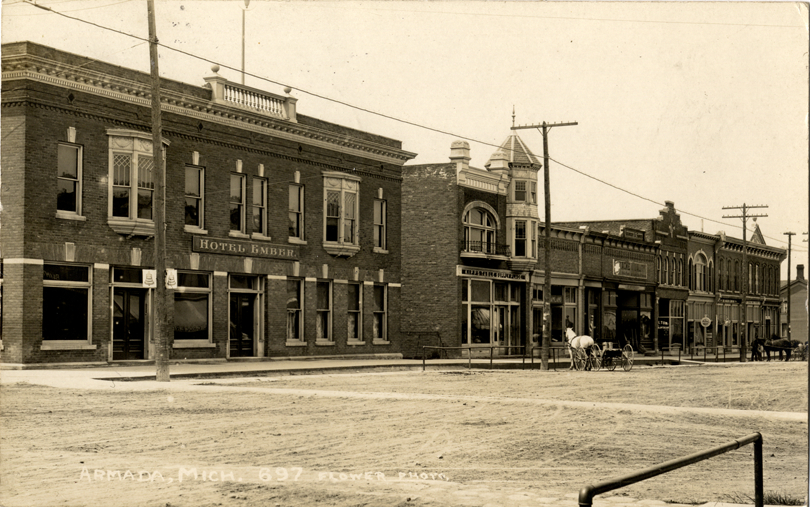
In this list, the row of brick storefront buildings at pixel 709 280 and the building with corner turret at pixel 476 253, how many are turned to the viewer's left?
0

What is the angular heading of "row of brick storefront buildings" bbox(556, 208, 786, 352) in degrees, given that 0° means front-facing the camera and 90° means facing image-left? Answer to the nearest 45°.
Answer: approximately 315°

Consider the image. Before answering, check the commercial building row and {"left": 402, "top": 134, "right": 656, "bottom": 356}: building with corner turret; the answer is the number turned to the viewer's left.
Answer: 0

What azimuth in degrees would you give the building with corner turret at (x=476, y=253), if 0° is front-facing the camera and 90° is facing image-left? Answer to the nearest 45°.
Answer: approximately 315°

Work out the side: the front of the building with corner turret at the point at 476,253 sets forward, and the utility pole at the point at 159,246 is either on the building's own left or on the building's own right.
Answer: on the building's own right

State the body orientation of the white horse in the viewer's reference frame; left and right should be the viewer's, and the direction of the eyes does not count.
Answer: facing away from the viewer and to the left of the viewer

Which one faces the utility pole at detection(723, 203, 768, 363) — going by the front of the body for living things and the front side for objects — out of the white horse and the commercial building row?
the commercial building row
